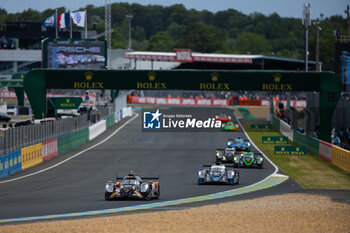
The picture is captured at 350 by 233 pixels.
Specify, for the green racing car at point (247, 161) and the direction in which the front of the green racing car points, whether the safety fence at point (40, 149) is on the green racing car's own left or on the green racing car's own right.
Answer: on the green racing car's own right

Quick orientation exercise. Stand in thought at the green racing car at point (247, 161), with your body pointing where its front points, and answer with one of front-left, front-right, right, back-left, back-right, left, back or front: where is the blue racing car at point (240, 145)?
back

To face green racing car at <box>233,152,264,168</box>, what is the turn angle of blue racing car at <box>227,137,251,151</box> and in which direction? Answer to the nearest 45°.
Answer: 0° — it already faces it

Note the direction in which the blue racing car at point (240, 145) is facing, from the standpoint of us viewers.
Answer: facing the viewer

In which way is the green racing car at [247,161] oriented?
toward the camera

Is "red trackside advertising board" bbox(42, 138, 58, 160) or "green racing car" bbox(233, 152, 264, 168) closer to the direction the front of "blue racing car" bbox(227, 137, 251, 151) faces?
the green racing car

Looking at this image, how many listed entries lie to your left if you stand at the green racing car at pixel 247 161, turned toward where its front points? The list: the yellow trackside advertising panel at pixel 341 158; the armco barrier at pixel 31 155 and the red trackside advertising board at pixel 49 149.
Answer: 1

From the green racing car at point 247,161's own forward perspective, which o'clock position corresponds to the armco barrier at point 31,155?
The armco barrier is roughly at 3 o'clock from the green racing car.
